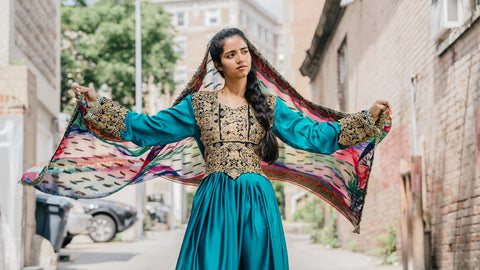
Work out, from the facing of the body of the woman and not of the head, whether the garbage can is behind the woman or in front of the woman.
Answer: behind

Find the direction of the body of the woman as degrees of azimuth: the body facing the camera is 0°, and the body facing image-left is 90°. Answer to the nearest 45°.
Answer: approximately 0°

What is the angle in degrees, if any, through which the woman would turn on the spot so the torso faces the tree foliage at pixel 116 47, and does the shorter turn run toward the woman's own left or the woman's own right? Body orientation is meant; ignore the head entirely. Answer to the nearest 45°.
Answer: approximately 180°

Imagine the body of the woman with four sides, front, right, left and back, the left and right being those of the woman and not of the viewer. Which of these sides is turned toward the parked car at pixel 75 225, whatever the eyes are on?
back

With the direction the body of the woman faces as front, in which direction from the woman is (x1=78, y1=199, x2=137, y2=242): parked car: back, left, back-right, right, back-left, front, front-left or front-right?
back
